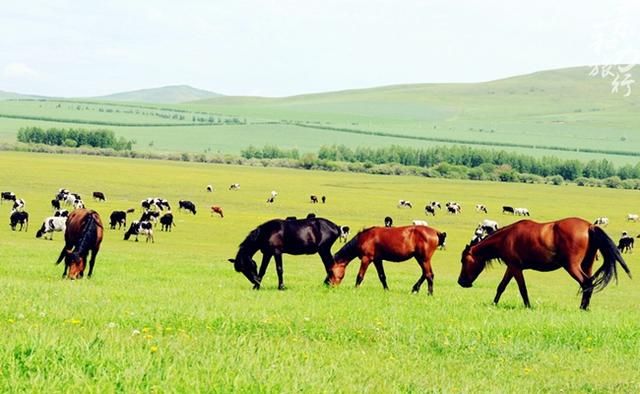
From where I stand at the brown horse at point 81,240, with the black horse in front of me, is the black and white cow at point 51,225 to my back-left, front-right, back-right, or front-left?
back-left

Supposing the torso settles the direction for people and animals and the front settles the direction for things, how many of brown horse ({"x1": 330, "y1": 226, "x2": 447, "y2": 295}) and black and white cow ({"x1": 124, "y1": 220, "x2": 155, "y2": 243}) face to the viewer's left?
2

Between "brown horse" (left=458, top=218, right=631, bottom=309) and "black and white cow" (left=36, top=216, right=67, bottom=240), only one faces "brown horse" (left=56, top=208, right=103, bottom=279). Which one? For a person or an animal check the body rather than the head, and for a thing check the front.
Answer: "brown horse" (left=458, top=218, right=631, bottom=309)

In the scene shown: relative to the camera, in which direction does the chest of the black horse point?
to the viewer's left

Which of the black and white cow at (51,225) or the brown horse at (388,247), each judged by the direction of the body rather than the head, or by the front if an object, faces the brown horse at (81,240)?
the brown horse at (388,247)

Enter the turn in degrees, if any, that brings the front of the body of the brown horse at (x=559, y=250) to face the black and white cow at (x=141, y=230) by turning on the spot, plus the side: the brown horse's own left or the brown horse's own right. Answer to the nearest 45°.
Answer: approximately 45° to the brown horse's own right

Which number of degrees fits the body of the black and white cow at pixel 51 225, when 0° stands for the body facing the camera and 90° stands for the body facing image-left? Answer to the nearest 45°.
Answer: approximately 90°

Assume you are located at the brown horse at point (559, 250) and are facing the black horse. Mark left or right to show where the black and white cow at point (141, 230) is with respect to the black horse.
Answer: right

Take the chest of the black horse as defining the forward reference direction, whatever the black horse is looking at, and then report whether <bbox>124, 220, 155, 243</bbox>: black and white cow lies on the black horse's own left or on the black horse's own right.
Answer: on the black horse's own right

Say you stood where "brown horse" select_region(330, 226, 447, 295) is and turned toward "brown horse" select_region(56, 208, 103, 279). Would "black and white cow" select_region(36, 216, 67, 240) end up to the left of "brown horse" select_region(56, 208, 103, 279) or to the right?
right
